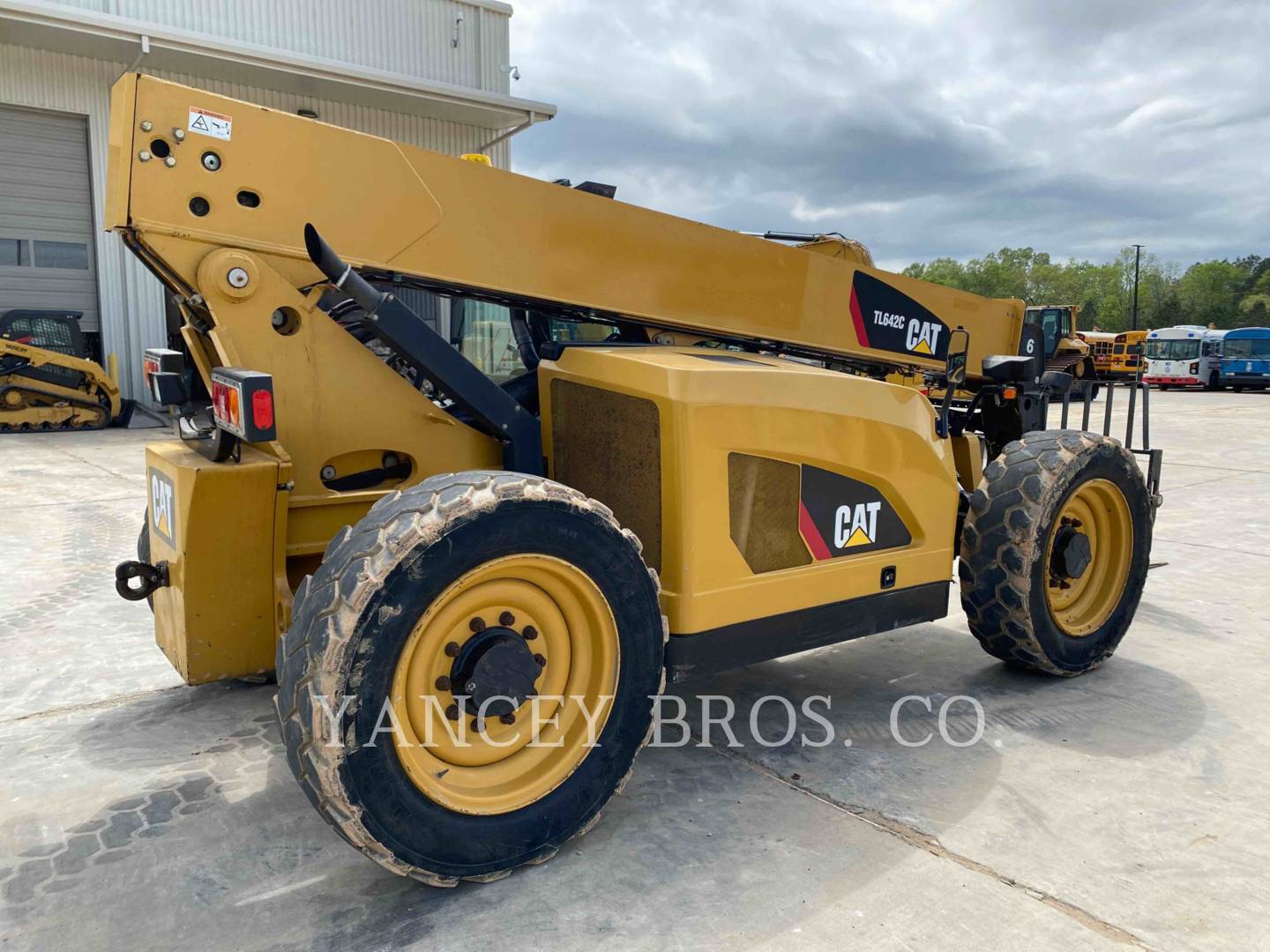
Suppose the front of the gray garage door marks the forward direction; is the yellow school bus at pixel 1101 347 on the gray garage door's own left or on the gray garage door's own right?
on the gray garage door's own left

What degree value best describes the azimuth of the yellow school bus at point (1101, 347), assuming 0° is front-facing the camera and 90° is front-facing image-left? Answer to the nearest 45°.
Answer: approximately 45°

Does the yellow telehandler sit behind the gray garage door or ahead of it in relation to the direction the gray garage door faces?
ahead

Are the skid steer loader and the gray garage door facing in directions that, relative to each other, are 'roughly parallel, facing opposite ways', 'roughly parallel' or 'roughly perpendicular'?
roughly perpendicular

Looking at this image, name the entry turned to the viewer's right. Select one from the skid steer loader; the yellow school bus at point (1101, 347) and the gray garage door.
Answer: the skid steer loader

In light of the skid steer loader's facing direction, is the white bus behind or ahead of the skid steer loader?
ahead

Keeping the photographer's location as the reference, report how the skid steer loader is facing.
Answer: facing to the right of the viewer

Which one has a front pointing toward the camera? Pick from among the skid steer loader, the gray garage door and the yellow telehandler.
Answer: the gray garage door

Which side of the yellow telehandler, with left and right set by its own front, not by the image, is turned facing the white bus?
front

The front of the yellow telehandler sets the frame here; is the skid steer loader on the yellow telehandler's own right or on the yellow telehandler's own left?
on the yellow telehandler's own left

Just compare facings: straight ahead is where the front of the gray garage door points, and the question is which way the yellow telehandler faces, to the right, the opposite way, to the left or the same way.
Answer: to the left
